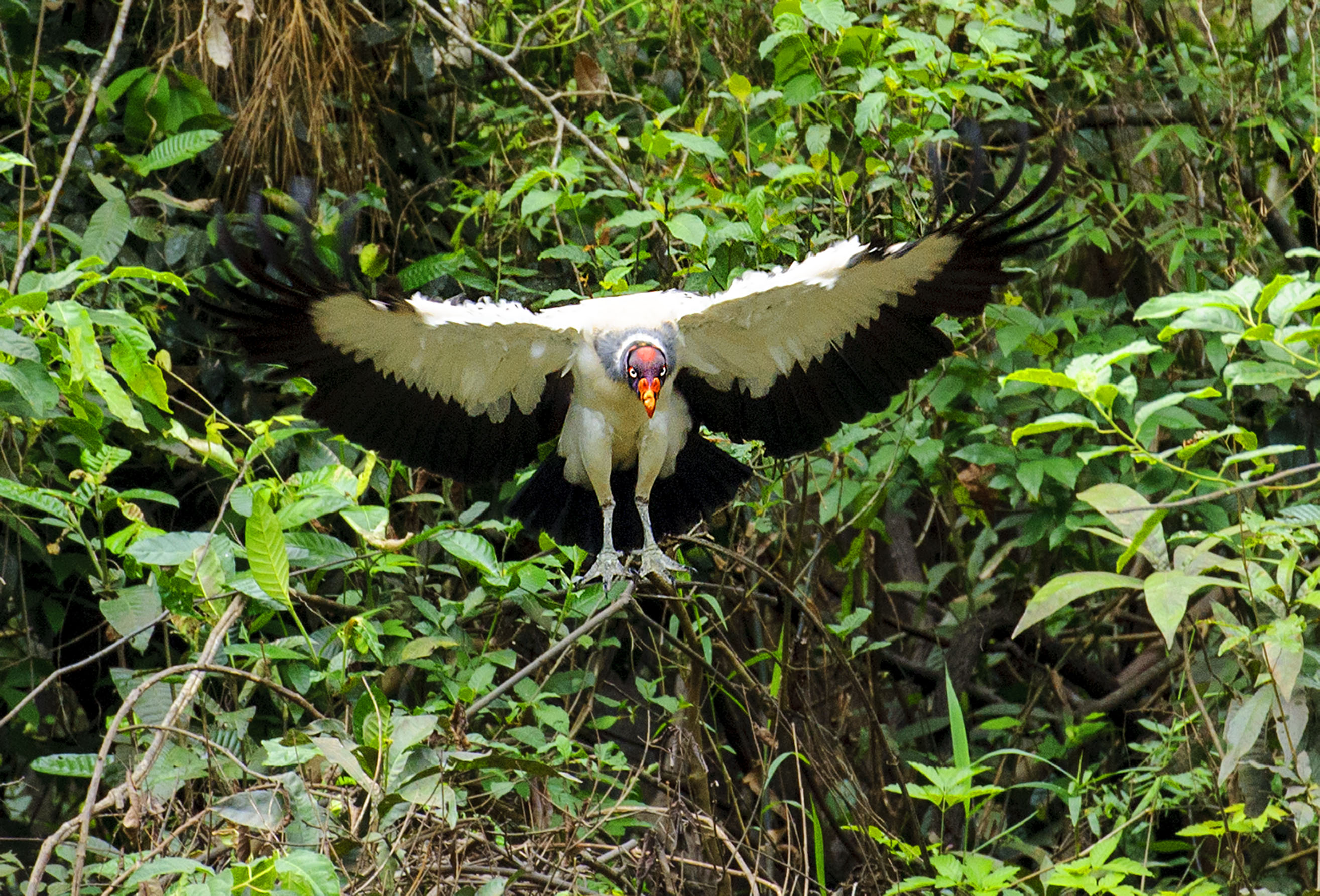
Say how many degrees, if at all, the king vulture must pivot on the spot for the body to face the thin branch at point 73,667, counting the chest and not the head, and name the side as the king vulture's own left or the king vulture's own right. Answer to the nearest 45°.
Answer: approximately 45° to the king vulture's own right

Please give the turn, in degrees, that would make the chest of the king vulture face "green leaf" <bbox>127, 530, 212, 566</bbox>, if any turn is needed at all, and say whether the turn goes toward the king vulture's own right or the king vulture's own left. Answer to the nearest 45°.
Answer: approximately 45° to the king vulture's own right

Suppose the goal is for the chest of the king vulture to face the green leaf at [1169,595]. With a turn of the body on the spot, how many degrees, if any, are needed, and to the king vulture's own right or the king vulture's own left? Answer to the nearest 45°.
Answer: approximately 45° to the king vulture's own left

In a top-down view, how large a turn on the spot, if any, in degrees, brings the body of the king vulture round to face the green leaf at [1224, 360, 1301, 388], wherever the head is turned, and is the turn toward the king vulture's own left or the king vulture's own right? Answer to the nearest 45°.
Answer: approximately 45° to the king vulture's own left

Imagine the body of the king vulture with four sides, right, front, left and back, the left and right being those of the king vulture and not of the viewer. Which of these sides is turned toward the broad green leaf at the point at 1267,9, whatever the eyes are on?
left

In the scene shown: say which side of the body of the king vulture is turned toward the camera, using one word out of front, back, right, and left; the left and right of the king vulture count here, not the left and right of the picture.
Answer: front

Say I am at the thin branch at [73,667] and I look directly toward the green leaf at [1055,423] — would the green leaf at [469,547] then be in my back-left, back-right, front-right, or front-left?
front-left
